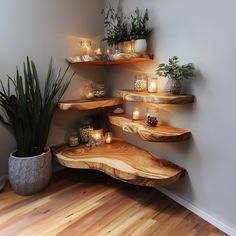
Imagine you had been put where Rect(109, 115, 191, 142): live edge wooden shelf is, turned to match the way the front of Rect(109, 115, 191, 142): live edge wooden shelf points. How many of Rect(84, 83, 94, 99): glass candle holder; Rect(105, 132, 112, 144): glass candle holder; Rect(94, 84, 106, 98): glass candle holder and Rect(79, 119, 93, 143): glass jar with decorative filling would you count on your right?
4

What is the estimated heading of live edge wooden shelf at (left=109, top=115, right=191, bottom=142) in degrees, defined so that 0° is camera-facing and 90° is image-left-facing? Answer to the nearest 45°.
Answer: approximately 45°

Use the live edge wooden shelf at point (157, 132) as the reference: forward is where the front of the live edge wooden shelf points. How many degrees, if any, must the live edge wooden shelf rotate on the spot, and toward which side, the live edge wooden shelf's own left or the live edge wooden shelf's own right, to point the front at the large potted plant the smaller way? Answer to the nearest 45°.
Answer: approximately 45° to the live edge wooden shelf's own right

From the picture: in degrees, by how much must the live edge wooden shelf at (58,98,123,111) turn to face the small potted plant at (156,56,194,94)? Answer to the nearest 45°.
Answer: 0° — it already faces it

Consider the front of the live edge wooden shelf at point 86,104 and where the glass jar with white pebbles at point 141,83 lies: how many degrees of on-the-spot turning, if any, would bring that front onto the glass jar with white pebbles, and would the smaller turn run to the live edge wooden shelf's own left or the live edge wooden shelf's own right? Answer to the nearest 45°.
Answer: approximately 45° to the live edge wooden shelf's own left

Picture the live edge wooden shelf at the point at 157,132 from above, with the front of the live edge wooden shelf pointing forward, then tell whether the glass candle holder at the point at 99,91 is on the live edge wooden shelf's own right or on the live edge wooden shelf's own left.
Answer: on the live edge wooden shelf's own right

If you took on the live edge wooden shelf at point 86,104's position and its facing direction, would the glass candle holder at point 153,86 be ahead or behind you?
ahead

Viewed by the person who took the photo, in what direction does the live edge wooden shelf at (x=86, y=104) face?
facing the viewer and to the right of the viewer

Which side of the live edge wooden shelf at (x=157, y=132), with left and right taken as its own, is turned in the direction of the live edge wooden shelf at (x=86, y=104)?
right

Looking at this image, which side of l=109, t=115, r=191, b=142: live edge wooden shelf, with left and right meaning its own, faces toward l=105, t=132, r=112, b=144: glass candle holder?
right

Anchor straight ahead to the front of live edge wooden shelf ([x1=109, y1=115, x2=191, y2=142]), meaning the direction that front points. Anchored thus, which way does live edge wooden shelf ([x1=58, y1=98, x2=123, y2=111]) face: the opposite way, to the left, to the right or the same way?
to the left

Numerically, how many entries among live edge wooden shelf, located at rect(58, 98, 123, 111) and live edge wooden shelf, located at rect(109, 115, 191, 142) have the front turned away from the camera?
0
